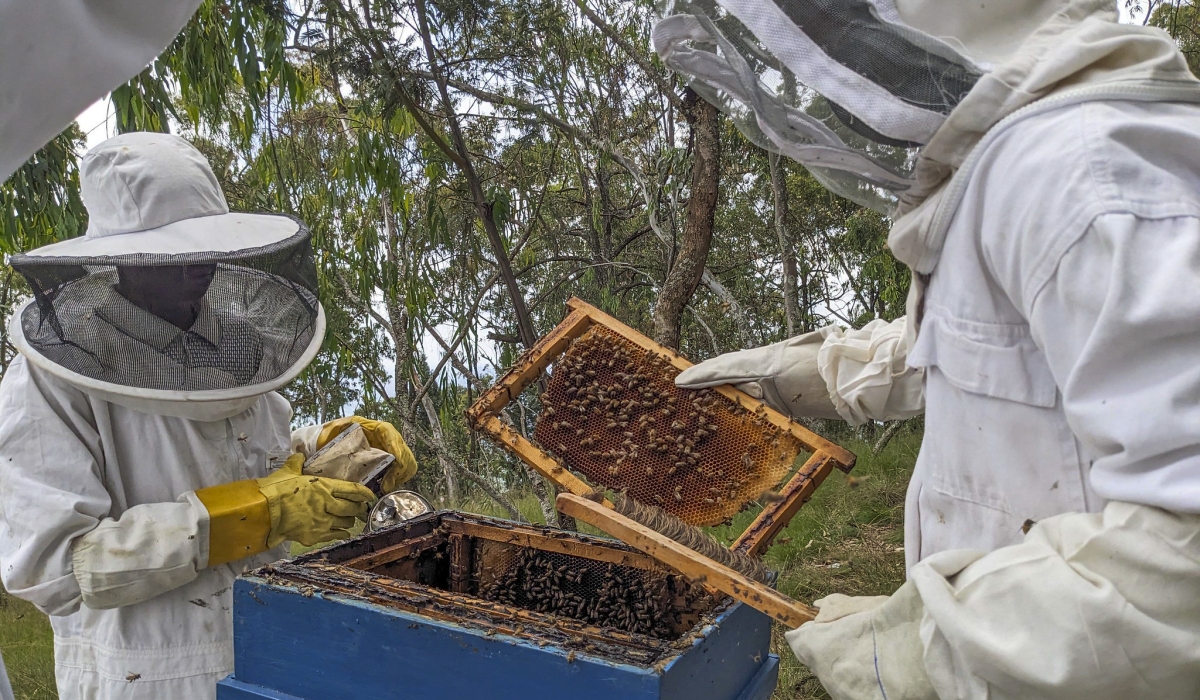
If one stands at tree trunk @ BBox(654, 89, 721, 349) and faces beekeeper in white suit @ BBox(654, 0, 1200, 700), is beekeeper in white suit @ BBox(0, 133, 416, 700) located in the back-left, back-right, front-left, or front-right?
front-right

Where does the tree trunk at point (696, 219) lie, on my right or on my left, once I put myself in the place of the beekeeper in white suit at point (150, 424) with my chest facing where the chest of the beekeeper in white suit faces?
on my left

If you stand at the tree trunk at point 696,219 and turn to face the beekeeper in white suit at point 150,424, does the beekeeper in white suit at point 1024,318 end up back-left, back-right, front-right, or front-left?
front-left

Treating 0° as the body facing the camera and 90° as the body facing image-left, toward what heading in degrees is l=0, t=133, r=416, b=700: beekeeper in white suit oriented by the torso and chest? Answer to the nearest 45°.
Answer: approximately 315°

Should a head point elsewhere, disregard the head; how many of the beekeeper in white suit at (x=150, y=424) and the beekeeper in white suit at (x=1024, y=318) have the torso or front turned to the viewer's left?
1

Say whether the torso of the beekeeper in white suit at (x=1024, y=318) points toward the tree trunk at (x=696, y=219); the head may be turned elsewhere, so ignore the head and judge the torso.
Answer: no

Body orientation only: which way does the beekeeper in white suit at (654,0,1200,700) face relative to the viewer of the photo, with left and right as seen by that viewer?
facing to the left of the viewer

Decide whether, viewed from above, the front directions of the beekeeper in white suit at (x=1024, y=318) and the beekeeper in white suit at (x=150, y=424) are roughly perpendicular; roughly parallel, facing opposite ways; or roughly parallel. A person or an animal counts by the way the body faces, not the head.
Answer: roughly parallel, facing opposite ways

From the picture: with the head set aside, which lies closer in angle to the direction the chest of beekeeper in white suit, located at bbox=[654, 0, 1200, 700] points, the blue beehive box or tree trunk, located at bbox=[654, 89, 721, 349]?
the blue beehive box

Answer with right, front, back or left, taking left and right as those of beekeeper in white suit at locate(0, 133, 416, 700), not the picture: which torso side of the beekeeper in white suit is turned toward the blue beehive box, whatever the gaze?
front

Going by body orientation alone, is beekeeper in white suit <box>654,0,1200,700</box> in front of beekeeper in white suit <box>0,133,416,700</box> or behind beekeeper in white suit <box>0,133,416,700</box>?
in front

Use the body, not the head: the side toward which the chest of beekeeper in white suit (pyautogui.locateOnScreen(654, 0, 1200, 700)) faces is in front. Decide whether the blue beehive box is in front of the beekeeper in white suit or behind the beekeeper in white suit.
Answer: in front
